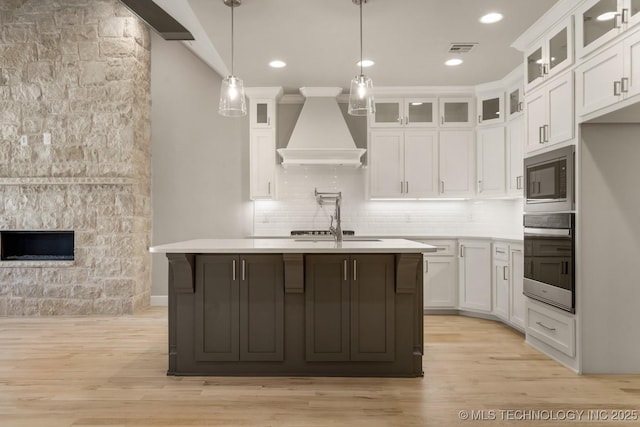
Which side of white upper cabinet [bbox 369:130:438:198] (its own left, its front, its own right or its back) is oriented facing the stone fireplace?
right

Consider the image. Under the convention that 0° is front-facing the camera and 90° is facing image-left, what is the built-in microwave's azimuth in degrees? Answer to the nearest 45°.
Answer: approximately 45°

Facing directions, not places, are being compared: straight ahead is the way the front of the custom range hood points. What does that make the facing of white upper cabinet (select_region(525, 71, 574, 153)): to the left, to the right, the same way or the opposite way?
to the right

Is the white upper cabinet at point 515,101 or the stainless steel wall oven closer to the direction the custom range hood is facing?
the stainless steel wall oven

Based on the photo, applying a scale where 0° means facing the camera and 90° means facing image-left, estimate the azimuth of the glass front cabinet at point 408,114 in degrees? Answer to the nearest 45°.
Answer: approximately 0°

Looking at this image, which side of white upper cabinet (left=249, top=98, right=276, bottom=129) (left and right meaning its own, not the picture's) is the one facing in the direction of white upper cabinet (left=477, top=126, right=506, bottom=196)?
left

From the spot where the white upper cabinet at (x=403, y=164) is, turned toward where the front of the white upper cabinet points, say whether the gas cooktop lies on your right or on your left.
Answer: on your right

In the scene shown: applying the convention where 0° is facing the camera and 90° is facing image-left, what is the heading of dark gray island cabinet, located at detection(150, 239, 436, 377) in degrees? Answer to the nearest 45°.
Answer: approximately 0°

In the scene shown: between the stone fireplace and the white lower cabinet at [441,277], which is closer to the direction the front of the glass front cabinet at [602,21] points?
the stone fireplace

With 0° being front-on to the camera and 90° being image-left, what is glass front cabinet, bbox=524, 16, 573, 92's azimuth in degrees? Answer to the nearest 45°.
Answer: approximately 45°
